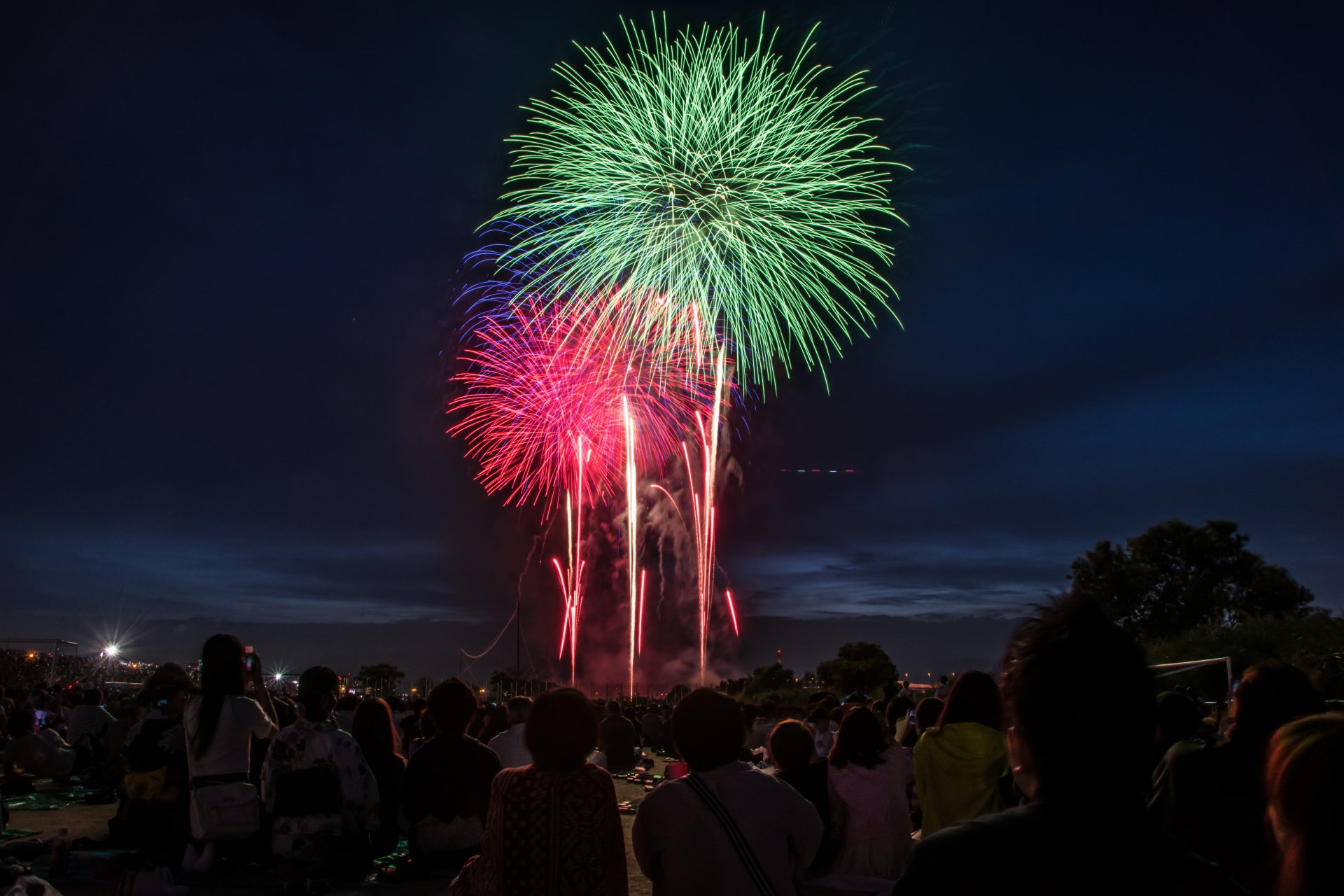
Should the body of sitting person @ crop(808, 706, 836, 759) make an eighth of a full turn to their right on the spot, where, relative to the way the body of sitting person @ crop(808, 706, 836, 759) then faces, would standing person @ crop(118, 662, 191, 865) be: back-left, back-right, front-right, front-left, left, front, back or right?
back

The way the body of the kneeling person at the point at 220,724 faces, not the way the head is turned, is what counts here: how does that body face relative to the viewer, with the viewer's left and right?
facing away from the viewer and to the right of the viewer

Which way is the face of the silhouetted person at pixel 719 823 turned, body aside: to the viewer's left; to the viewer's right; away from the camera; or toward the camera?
away from the camera

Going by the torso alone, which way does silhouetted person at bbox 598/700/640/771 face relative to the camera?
away from the camera

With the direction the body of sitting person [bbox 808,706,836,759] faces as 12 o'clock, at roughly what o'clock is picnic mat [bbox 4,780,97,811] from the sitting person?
The picnic mat is roughly at 9 o'clock from the sitting person.

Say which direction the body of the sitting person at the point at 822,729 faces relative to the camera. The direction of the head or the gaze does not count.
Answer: away from the camera

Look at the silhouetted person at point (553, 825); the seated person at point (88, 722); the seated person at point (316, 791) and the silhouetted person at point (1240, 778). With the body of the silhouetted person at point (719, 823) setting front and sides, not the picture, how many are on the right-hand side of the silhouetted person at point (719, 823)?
1

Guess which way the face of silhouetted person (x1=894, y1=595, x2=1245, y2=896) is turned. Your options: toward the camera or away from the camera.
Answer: away from the camera

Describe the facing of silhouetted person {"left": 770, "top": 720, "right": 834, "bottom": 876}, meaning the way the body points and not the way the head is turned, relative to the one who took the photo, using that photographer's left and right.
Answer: facing away from the viewer

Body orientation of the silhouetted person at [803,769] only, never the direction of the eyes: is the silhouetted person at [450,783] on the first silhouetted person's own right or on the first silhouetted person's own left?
on the first silhouetted person's own left

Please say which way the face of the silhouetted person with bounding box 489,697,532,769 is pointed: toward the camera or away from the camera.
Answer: away from the camera

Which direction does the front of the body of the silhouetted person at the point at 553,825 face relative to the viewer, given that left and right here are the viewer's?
facing away from the viewer

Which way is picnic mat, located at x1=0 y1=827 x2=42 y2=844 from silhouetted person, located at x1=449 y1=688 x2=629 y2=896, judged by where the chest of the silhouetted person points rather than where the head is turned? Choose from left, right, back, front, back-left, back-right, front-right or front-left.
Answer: front-left

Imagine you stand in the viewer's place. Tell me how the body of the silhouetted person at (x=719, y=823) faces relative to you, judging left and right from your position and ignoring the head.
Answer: facing away from the viewer

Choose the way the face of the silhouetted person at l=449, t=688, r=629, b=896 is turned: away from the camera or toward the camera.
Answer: away from the camera
